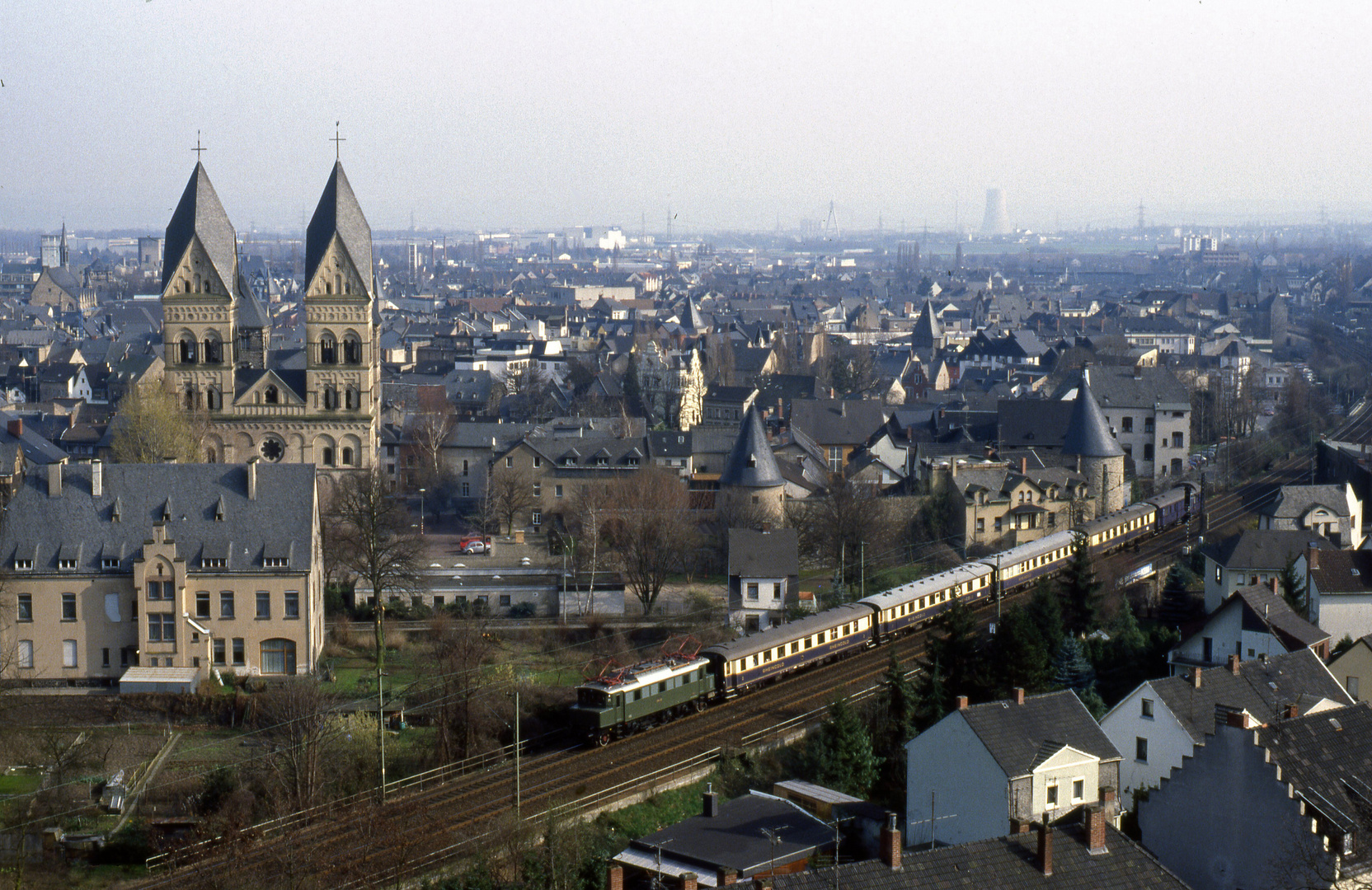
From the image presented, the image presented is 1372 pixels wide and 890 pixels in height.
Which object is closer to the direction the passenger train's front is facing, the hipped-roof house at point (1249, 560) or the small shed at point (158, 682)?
the small shed

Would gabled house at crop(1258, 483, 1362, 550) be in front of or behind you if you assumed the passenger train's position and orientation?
behind

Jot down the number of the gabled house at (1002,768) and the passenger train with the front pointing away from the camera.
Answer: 0

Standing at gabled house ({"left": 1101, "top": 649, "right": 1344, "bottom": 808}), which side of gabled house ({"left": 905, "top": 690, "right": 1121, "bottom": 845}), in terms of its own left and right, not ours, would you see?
left

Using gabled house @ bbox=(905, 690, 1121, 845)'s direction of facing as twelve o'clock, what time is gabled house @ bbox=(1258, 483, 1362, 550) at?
gabled house @ bbox=(1258, 483, 1362, 550) is roughly at 8 o'clock from gabled house @ bbox=(905, 690, 1121, 845).

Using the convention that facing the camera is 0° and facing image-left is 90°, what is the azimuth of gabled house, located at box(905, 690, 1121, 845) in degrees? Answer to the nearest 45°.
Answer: approximately 315°

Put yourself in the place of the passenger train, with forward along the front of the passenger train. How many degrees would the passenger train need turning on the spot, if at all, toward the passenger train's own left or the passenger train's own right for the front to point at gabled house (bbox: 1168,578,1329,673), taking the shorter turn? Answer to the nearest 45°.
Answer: approximately 135° to the passenger train's own left

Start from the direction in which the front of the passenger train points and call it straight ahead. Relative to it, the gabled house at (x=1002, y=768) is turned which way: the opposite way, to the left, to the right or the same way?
to the left

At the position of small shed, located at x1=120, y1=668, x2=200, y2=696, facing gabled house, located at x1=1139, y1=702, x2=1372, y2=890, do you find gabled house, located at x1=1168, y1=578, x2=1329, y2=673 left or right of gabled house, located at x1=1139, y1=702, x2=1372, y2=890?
left

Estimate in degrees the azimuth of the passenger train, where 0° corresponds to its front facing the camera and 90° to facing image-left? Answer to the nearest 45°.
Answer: approximately 45°
